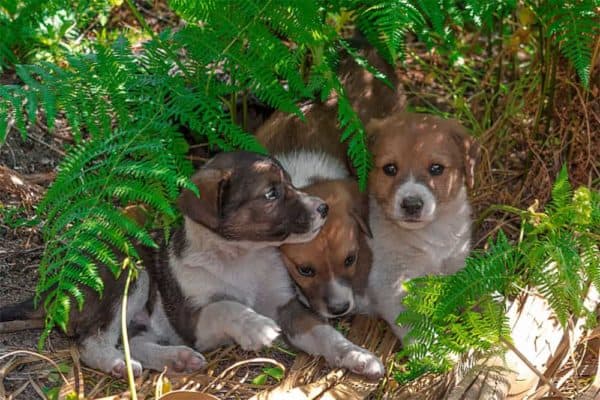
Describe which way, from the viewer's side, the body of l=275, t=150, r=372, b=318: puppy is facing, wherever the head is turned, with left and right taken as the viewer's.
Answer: facing the viewer

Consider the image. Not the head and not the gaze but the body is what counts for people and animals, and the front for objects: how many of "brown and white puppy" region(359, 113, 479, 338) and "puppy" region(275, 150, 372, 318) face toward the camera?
2

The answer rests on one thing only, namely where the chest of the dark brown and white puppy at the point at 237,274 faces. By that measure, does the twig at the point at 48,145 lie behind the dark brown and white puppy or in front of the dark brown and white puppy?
behind

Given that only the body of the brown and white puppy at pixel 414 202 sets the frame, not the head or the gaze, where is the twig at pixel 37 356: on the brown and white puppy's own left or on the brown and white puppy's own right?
on the brown and white puppy's own right

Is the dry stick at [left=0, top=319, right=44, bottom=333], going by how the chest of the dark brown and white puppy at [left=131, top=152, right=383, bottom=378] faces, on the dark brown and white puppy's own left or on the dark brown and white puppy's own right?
on the dark brown and white puppy's own right

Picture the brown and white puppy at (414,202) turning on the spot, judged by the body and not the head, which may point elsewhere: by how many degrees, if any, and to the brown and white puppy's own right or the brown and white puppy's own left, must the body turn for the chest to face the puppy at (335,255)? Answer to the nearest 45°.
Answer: approximately 45° to the brown and white puppy's own right

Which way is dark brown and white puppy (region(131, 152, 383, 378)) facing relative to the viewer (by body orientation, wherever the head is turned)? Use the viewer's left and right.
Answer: facing the viewer and to the right of the viewer

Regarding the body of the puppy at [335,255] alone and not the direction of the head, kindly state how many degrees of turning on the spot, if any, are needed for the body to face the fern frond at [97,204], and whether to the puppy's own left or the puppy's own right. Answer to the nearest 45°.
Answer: approximately 90° to the puppy's own right

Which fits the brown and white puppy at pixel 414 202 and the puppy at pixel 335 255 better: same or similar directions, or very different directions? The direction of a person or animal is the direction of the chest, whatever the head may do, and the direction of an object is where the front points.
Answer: same or similar directions

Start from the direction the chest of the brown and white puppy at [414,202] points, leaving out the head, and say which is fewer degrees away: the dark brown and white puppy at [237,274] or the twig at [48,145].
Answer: the dark brown and white puppy

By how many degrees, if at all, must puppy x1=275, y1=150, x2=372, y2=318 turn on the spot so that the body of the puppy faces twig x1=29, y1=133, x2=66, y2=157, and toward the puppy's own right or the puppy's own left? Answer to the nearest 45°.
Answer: approximately 135° to the puppy's own right
